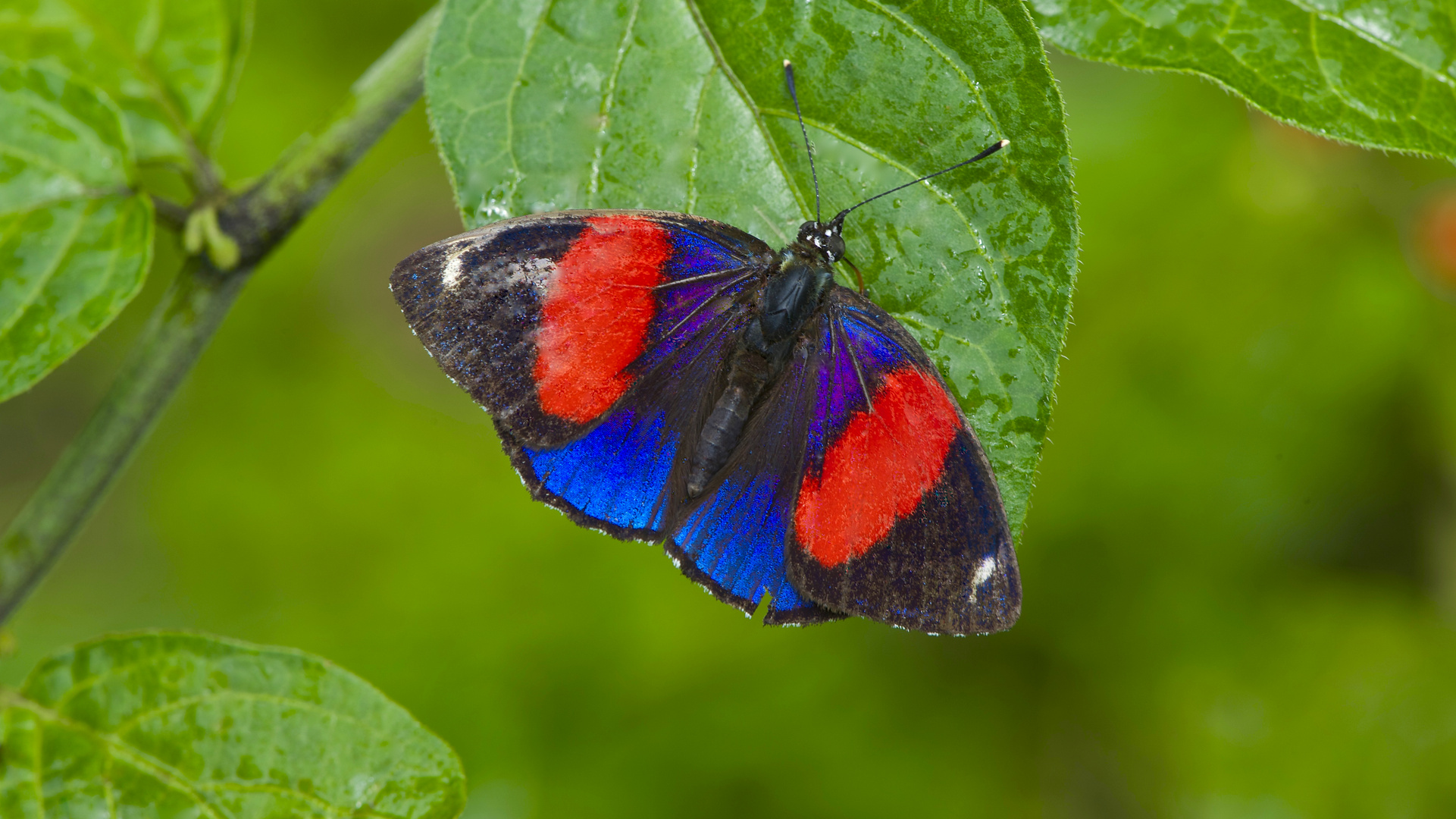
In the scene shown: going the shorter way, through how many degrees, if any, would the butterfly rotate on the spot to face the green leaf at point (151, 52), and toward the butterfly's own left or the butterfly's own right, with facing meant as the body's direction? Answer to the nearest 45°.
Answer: approximately 135° to the butterfly's own left

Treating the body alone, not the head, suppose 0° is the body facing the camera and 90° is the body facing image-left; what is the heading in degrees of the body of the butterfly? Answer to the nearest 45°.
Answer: approximately 225°

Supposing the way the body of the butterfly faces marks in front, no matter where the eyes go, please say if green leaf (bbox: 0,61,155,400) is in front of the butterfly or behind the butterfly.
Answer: behind

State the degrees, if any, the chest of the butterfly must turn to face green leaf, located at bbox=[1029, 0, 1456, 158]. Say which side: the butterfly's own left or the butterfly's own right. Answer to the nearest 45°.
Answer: approximately 90° to the butterfly's own right
